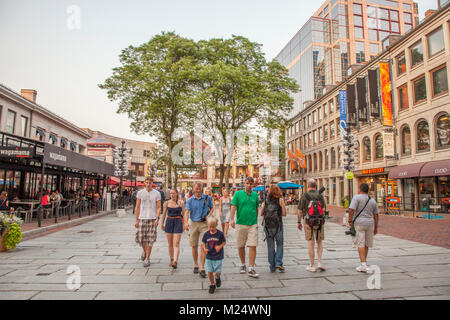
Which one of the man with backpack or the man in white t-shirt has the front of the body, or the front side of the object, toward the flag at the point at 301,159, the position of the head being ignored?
the man with backpack

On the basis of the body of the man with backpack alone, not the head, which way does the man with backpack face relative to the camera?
away from the camera

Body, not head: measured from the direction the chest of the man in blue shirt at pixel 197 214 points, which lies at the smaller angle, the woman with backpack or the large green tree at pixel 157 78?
the woman with backpack

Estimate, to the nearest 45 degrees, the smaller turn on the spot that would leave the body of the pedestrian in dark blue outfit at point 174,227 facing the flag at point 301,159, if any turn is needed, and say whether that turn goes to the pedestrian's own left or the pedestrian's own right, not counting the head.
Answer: approximately 135° to the pedestrian's own left

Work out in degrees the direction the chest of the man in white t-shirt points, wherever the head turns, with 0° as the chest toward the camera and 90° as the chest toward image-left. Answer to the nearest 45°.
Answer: approximately 0°

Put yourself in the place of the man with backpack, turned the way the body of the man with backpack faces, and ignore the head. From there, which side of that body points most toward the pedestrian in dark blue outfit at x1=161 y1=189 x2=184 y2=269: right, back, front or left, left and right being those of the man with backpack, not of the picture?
left

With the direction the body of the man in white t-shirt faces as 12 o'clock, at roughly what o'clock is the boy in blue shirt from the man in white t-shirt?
The boy in blue shirt is roughly at 11 o'clock from the man in white t-shirt.

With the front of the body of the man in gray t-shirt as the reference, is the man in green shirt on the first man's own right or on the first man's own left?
on the first man's own left
